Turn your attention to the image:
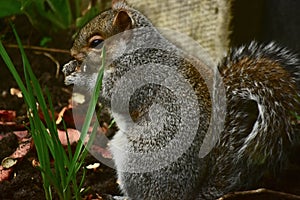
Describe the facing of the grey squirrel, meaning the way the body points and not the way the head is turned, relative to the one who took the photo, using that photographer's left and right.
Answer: facing to the left of the viewer
